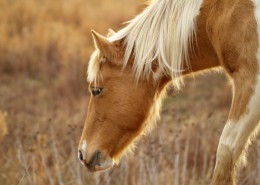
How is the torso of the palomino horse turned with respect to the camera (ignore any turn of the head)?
to the viewer's left
